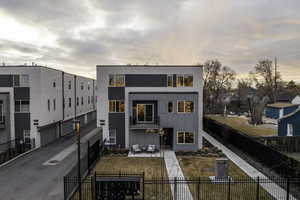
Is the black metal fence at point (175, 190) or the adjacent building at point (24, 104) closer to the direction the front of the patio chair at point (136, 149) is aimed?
the black metal fence

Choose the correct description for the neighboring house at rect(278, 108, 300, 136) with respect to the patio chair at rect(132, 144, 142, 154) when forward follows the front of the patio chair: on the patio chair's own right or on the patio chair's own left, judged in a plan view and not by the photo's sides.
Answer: on the patio chair's own left

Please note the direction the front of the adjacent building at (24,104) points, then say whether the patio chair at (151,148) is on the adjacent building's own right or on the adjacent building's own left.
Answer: on the adjacent building's own left

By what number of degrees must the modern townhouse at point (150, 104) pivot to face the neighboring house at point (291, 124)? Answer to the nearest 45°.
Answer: approximately 90° to its left

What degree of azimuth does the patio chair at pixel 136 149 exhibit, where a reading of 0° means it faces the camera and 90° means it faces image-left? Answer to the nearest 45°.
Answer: approximately 315°

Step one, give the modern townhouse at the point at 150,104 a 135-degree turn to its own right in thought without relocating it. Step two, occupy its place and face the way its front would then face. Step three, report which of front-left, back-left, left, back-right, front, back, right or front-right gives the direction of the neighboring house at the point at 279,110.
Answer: right

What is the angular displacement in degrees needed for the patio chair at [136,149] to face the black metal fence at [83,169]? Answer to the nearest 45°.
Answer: approximately 90° to its right
